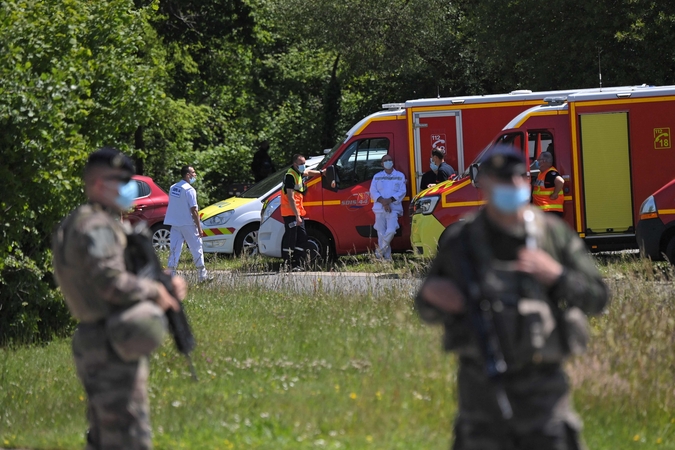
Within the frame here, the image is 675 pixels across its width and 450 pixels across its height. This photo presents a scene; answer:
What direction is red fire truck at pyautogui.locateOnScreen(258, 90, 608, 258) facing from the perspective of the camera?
to the viewer's left

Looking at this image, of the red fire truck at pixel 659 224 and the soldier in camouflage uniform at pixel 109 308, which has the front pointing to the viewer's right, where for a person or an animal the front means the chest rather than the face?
the soldier in camouflage uniform

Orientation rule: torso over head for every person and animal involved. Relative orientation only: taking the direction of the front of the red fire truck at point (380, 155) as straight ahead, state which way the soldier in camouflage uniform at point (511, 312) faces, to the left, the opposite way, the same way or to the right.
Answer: to the left

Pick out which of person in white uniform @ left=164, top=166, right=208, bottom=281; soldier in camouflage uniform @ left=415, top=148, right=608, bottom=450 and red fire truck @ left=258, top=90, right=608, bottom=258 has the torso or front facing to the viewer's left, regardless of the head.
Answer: the red fire truck

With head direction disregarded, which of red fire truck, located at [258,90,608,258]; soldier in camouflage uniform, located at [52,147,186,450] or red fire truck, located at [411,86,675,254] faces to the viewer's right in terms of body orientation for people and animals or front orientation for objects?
the soldier in camouflage uniform

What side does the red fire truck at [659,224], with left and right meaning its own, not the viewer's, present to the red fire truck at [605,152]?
right

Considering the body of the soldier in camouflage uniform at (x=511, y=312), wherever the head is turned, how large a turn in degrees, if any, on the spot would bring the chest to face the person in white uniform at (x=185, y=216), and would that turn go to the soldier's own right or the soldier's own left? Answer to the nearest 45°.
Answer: approximately 135° to the soldier's own right

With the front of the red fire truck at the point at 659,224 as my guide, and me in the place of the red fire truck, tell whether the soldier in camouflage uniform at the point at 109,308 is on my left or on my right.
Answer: on my left

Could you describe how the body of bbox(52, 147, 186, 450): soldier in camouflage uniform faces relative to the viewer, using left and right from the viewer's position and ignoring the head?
facing to the right of the viewer

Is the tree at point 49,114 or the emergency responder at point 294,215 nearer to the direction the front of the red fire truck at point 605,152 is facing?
the emergency responder

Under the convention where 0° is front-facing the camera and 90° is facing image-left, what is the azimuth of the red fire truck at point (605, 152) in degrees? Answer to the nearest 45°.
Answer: approximately 90°
